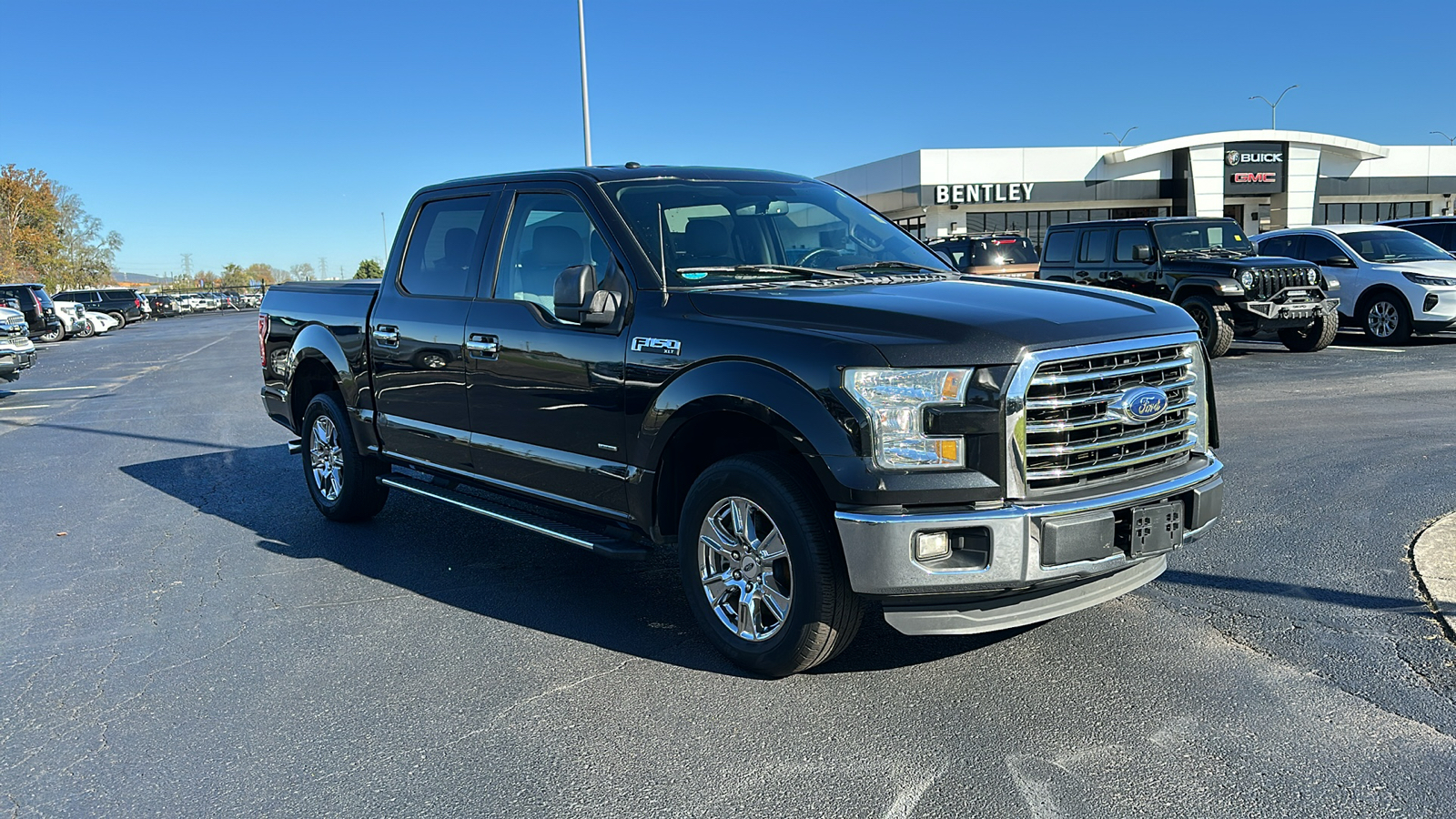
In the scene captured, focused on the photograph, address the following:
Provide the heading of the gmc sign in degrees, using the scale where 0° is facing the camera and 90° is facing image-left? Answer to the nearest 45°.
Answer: approximately 0°

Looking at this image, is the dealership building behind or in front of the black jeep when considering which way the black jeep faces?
behind

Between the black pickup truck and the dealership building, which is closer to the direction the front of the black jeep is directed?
the black pickup truck

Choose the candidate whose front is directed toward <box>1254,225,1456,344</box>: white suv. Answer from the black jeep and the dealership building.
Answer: the dealership building

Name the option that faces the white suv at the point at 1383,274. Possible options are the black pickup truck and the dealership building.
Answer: the dealership building

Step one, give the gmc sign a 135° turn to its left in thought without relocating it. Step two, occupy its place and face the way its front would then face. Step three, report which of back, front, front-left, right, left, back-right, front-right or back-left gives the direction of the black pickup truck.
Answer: back-right

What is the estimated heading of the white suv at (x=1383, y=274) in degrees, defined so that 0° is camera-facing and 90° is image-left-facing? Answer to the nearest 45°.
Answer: approximately 315°

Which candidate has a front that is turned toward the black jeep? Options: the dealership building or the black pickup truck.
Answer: the dealership building

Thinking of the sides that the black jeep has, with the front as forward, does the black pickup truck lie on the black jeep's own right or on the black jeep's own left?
on the black jeep's own right

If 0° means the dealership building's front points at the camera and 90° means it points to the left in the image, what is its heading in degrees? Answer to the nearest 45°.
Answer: approximately 0°
